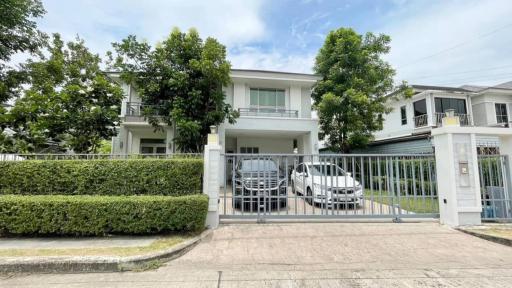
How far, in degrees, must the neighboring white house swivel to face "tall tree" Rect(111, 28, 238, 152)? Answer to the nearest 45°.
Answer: approximately 45° to its right

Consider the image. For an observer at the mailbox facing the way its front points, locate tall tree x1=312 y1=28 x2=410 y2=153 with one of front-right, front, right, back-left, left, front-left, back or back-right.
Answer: back-right

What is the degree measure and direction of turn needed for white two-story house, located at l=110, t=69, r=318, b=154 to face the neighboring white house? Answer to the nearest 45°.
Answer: approximately 90° to its left

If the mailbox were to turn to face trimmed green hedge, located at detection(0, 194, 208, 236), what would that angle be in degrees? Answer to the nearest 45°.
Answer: approximately 45° to its right

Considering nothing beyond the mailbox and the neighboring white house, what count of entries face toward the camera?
2

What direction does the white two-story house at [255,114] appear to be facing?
toward the camera

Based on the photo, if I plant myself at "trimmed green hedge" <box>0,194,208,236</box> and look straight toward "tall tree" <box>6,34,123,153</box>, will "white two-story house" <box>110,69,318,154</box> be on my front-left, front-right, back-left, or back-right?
front-right

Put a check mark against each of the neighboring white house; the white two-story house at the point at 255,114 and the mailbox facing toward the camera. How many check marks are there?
3

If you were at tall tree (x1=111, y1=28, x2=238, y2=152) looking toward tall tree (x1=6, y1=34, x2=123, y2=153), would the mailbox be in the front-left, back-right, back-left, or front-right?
back-left

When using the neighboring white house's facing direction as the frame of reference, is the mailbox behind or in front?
in front

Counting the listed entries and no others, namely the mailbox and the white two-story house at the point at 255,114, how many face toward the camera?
2

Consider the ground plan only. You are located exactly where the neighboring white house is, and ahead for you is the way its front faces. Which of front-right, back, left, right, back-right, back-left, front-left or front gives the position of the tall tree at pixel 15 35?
front-right

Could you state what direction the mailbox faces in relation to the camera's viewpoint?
facing the viewer
